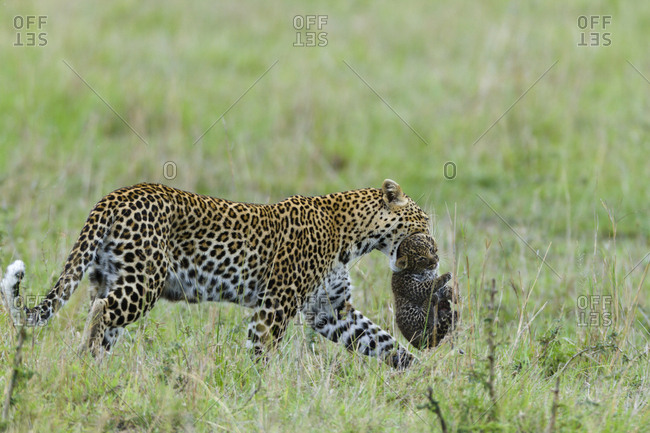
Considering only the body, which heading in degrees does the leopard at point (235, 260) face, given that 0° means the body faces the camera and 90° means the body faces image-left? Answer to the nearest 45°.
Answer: approximately 270°
